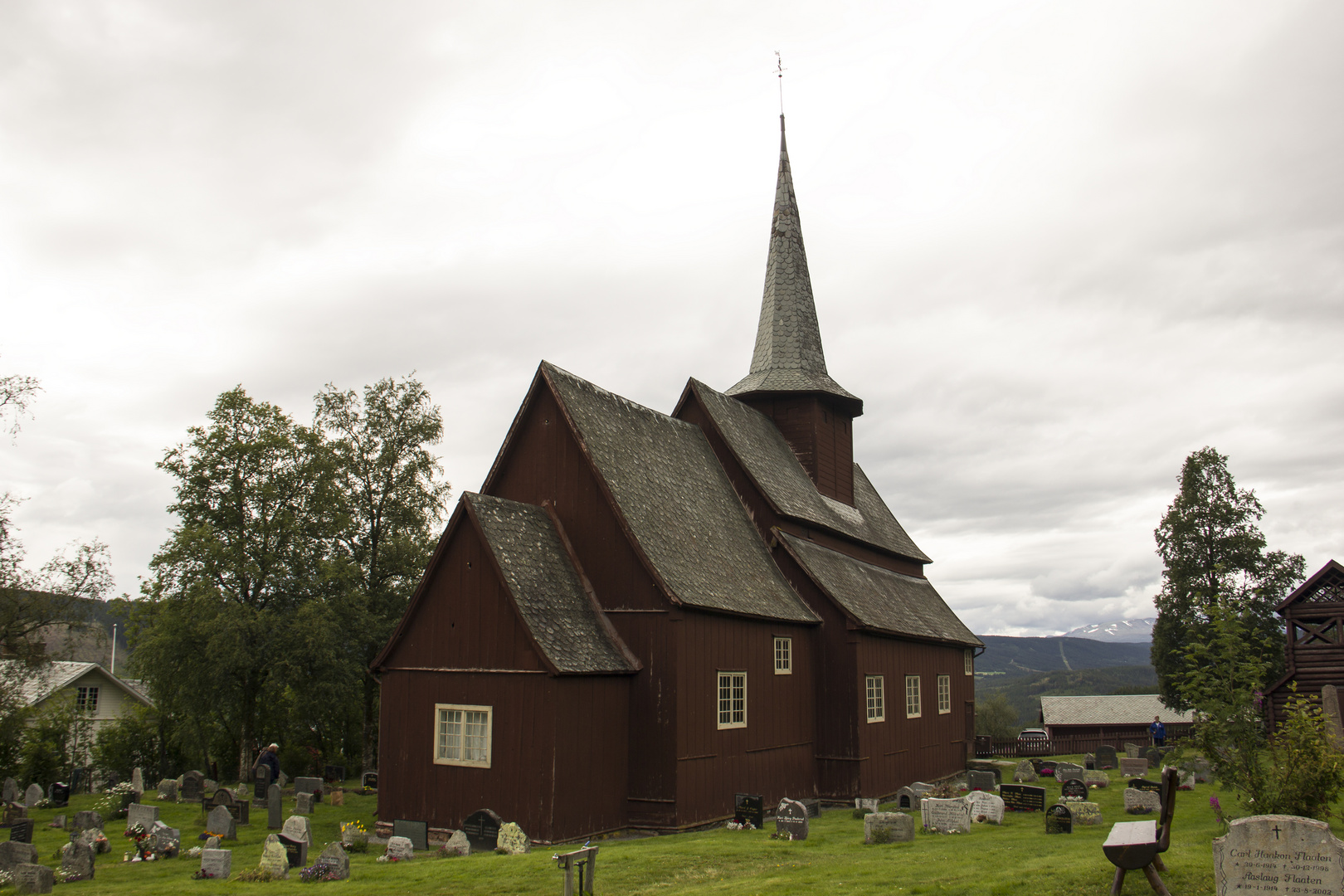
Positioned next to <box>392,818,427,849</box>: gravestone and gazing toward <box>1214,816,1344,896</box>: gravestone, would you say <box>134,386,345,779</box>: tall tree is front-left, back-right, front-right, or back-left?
back-left

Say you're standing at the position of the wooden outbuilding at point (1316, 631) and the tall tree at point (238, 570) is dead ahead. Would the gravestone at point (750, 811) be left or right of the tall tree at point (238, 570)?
left

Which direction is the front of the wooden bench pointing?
to the viewer's left

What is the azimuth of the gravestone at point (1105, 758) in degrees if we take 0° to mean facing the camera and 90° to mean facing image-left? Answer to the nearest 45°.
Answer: approximately 0°

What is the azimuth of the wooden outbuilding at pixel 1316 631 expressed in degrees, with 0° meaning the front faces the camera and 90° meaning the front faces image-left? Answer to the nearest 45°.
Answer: approximately 0°

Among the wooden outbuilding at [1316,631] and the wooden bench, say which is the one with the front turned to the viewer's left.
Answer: the wooden bench

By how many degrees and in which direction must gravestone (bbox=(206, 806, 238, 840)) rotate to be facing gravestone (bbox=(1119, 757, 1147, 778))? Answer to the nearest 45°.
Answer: approximately 135° to its left

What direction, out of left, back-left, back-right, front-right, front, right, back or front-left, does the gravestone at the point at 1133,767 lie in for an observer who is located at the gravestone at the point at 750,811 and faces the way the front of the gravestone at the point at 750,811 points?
back

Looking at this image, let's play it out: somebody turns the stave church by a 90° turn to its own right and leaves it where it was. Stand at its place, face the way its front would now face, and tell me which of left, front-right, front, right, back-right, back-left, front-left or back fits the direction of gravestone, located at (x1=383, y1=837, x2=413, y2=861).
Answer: right
